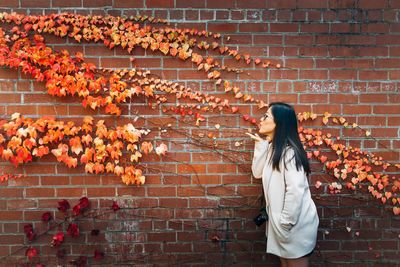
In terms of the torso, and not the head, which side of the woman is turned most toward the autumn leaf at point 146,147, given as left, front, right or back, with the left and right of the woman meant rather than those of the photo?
front

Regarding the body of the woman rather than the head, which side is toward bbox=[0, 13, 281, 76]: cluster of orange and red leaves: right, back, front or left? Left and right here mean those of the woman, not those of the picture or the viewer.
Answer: front

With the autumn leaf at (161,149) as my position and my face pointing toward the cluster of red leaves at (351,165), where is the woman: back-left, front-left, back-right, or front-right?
front-right

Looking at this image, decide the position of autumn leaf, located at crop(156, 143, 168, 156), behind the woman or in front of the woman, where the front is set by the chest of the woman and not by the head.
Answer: in front

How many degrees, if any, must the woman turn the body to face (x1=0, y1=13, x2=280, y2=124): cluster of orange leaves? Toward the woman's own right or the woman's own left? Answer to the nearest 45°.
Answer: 0° — they already face it

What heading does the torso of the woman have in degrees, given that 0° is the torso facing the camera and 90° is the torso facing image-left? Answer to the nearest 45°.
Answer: approximately 90°

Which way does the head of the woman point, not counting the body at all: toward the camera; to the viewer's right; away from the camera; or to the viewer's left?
to the viewer's left

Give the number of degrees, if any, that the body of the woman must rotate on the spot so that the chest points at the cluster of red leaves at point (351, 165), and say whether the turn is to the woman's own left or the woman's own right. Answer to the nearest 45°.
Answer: approximately 135° to the woman's own right
